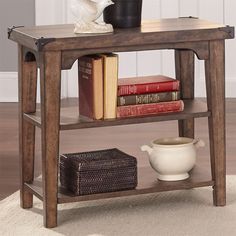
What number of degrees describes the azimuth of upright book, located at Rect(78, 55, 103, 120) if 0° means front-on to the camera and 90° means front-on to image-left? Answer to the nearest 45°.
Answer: approximately 45°
